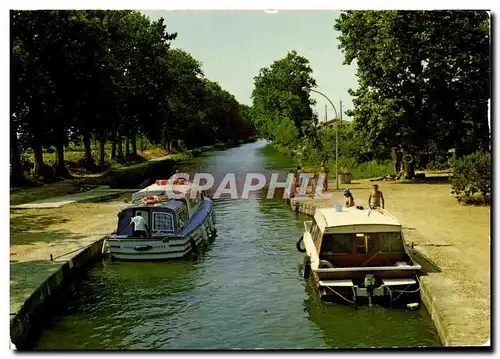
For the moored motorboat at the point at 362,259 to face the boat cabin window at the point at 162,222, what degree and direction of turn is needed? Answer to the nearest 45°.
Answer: approximately 45° to its left

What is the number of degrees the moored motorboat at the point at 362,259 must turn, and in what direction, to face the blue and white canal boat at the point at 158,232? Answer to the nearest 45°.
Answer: approximately 45° to its left

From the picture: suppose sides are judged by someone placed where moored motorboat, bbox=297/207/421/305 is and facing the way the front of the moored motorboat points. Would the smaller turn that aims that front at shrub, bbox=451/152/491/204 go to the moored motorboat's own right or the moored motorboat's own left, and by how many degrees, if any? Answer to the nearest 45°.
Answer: approximately 45° to the moored motorboat's own right

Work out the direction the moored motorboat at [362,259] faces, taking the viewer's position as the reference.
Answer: facing away from the viewer

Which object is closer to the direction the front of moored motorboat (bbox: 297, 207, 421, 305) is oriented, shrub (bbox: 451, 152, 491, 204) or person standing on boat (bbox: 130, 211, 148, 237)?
the shrub

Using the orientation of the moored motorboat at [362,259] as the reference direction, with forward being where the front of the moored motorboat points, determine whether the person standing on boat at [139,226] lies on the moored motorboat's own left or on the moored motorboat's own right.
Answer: on the moored motorboat's own left

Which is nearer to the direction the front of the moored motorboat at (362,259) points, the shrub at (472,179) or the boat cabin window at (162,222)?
the shrub
